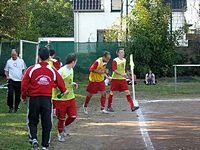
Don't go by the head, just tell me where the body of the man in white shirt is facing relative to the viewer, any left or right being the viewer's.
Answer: facing the viewer

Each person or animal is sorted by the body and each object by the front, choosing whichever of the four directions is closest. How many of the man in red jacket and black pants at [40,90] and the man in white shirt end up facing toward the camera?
1

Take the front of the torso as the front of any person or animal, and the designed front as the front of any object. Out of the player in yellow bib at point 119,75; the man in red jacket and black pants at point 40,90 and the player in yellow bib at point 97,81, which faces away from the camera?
the man in red jacket and black pants

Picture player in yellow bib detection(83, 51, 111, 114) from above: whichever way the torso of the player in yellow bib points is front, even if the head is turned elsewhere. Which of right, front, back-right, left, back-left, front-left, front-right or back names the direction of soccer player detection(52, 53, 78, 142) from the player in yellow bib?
front-right

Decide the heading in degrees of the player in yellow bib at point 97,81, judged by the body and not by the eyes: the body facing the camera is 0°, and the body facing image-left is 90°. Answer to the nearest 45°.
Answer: approximately 315°

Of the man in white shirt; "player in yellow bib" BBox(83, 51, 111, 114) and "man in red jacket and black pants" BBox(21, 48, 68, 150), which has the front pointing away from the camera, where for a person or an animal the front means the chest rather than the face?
the man in red jacket and black pants

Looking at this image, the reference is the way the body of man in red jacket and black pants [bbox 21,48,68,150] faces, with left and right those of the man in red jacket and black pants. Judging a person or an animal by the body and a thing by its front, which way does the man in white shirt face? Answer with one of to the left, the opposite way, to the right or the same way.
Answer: the opposite way

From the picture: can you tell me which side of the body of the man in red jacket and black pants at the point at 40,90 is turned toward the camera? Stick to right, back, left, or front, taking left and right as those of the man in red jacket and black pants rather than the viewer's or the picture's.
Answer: back

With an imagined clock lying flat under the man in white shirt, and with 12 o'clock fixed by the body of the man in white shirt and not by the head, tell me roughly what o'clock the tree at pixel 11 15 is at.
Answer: The tree is roughly at 6 o'clock from the man in white shirt.

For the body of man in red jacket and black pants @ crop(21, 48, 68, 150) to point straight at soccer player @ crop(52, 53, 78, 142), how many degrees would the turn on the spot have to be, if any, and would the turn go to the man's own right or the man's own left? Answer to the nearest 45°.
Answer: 0° — they already face them

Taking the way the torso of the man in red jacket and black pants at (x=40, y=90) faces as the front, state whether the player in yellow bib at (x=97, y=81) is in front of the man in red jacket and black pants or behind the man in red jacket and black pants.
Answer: in front

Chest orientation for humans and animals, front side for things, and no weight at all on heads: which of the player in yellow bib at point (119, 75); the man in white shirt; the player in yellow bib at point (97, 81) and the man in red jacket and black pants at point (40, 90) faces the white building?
the man in red jacket and black pants

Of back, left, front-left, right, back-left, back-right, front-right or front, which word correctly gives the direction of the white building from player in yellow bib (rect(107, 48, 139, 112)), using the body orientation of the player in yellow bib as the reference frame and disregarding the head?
back-left

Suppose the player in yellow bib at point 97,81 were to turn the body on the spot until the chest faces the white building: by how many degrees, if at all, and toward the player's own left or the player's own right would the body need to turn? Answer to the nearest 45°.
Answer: approximately 135° to the player's own left

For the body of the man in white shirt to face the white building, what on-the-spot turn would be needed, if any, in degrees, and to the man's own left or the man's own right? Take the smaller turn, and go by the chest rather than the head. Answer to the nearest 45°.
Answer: approximately 180°

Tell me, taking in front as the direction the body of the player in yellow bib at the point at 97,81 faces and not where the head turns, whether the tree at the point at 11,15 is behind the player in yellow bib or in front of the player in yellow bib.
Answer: behind

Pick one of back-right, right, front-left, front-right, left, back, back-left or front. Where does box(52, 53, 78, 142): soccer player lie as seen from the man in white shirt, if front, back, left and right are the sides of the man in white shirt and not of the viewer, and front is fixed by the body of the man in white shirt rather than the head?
front
